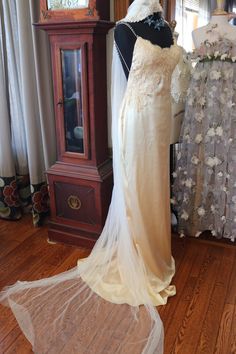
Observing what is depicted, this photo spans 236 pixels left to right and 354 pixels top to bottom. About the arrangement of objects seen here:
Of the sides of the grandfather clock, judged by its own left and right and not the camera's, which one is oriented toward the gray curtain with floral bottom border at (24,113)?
right

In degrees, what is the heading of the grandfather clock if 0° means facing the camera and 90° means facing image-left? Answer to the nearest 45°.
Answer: approximately 45°

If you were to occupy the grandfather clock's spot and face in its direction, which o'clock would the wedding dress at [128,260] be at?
The wedding dress is roughly at 10 o'clock from the grandfather clock.

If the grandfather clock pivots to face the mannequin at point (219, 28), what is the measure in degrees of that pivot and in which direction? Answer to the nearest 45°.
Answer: approximately 135° to its left
